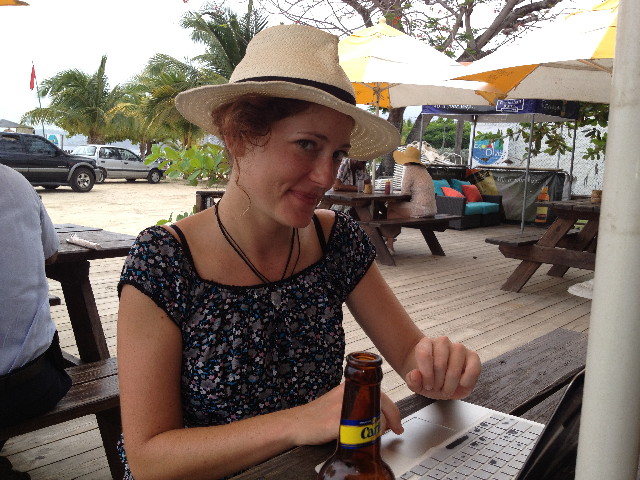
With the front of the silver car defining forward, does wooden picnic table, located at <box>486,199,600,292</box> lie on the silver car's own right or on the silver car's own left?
on the silver car's own right

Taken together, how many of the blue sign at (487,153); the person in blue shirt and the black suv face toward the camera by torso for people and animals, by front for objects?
1

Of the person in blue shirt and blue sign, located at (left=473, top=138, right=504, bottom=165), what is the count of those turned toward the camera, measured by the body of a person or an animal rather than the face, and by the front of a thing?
1

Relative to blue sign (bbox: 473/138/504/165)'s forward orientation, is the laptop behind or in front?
in front

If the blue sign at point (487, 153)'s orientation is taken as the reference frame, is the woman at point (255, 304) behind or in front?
in front

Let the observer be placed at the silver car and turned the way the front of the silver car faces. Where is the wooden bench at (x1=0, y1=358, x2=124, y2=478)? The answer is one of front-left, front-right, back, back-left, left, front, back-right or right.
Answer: right

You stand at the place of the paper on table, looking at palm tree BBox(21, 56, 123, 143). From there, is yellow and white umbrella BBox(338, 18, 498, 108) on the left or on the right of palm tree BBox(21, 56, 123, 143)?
right

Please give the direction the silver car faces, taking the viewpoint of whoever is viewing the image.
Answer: facing to the right of the viewer
